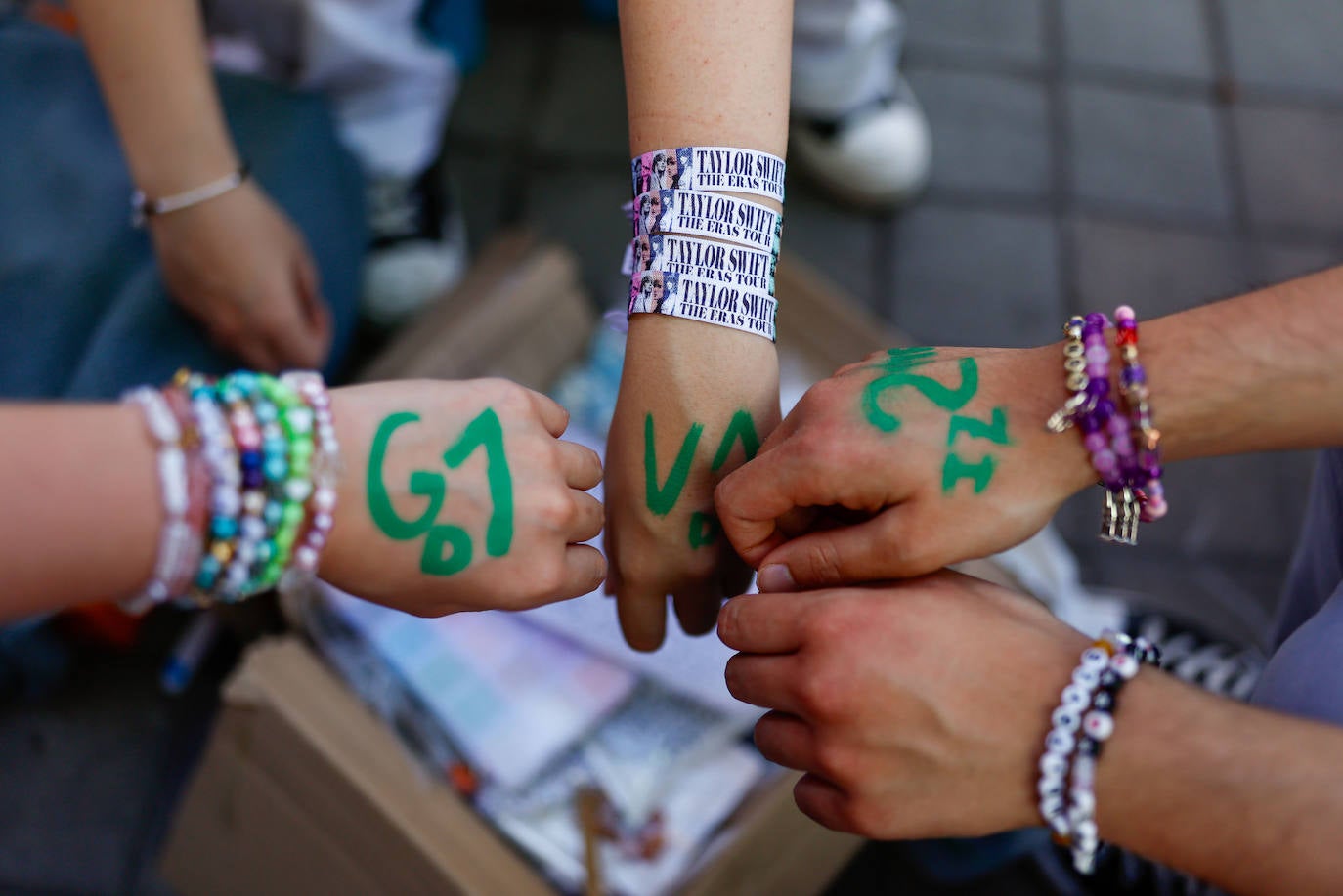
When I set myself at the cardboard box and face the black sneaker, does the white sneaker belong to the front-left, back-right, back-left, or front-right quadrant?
front-right

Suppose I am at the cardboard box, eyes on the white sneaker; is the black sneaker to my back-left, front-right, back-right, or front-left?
front-left

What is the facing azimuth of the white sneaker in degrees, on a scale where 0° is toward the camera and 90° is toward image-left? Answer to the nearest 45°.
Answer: approximately 315°

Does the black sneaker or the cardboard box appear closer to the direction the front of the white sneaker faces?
the cardboard box

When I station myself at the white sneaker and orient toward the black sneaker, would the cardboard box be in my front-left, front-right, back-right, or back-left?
front-left

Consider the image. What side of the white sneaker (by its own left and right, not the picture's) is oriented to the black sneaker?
right

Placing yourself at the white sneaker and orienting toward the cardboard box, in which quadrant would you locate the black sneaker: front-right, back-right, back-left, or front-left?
front-right

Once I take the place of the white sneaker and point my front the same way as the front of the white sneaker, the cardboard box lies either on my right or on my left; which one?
on my right
